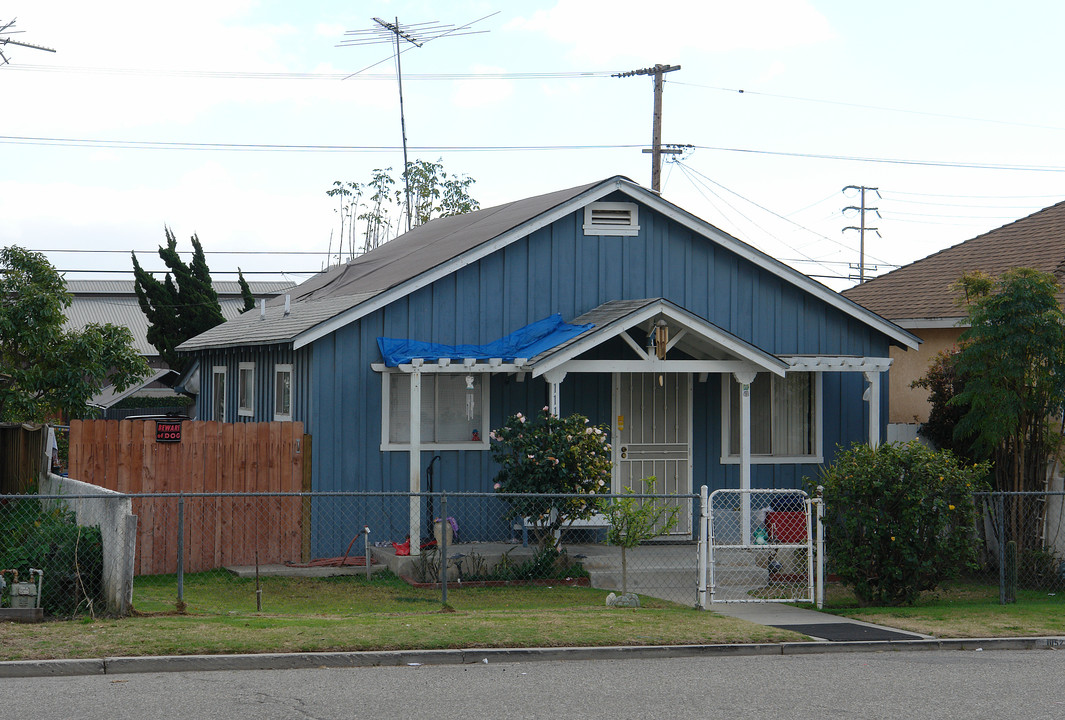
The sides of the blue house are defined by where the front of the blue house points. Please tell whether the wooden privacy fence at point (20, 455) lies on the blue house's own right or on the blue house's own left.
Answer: on the blue house's own right

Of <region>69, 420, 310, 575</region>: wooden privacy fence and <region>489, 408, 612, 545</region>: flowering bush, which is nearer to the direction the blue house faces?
the flowering bush

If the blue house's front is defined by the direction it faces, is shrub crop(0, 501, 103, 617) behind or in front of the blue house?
in front

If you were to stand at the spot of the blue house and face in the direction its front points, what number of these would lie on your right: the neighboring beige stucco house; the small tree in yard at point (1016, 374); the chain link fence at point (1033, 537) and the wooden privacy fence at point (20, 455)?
1

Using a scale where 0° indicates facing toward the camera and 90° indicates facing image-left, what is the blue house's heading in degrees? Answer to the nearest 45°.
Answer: approximately 0°

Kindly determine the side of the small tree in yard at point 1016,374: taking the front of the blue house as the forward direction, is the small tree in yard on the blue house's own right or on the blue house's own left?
on the blue house's own left

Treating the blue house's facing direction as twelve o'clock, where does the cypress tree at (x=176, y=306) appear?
The cypress tree is roughly at 5 o'clock from the blue house.

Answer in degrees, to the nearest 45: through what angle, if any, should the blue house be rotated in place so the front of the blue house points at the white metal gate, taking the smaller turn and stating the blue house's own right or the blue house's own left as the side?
approximately 45° to the blue house's own left

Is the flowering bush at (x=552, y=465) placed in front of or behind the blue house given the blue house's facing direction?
in front

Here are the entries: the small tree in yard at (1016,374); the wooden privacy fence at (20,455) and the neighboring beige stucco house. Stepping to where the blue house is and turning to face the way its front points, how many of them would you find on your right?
1

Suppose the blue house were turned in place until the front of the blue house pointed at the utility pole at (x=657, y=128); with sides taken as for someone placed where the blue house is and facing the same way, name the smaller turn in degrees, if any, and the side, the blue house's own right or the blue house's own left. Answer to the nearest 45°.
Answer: approximately 180°

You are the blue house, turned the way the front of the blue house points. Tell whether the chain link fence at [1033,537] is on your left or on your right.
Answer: on your left
